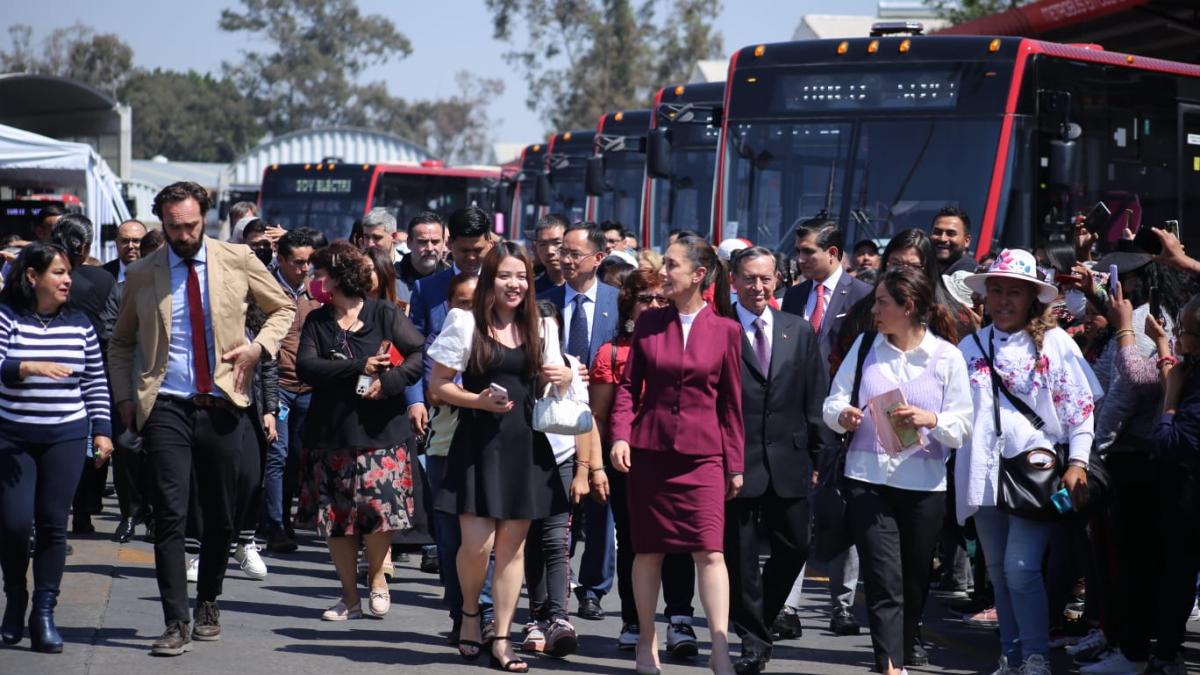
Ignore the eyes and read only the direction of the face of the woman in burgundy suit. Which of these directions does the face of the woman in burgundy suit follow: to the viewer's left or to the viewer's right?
to the viewer's left

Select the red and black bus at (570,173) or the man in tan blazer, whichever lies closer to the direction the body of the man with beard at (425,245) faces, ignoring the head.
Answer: the man in tan blazer

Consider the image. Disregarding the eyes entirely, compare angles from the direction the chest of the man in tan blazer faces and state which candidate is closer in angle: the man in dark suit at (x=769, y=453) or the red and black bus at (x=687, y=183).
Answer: the man in dark suit

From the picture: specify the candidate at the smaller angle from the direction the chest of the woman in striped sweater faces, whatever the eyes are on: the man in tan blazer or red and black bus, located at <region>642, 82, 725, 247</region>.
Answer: the man in tan blazer

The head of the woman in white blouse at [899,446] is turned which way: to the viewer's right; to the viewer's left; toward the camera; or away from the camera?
to the viewer's left

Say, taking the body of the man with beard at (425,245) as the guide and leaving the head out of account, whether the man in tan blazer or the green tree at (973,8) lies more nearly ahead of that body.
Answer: the man in tan blazer

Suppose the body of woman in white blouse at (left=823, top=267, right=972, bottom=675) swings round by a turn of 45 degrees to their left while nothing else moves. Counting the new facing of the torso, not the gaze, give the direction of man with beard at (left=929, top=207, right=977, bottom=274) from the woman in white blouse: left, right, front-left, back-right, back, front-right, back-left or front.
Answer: back-left

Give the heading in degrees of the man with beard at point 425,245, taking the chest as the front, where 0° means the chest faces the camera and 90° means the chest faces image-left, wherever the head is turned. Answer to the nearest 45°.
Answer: approximately 0°
